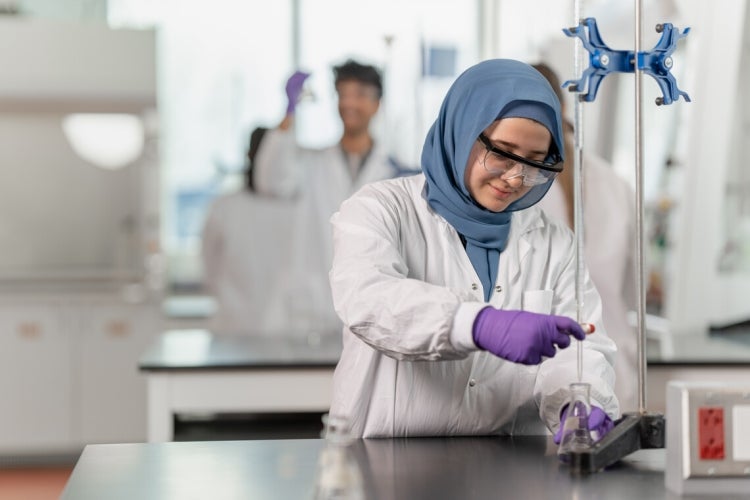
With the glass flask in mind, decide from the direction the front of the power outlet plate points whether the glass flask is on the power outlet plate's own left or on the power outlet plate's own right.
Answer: on the power outlet plate's own right

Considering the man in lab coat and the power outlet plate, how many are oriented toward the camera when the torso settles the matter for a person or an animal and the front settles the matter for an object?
2
